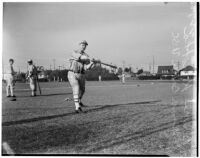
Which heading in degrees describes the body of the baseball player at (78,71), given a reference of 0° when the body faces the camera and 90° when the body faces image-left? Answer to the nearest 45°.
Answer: approximately 315°
